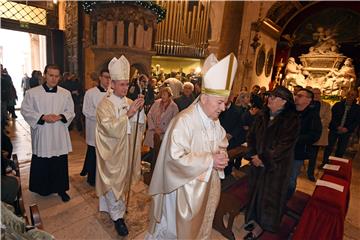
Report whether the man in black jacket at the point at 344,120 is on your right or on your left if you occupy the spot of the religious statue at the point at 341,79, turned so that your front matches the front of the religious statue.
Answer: on your left

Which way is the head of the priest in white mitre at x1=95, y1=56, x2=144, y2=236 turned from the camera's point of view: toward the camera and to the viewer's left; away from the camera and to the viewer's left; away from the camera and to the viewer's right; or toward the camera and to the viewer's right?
toward the camera and to the viewer's right

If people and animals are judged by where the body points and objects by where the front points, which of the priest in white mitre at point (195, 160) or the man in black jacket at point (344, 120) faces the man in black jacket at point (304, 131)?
the man in black jacket at point (344, 120)

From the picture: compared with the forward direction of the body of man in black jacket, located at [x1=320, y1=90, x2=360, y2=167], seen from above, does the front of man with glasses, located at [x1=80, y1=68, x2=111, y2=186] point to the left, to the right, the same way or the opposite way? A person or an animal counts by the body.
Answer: to the left

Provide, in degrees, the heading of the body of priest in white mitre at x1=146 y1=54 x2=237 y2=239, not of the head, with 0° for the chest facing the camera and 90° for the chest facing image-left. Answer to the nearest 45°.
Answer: approximately 315°

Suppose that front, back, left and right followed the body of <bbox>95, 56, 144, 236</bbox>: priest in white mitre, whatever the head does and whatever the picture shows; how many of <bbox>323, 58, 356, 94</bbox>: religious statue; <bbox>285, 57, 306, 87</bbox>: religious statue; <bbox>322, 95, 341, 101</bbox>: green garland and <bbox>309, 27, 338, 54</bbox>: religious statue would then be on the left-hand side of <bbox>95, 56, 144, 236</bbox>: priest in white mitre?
4

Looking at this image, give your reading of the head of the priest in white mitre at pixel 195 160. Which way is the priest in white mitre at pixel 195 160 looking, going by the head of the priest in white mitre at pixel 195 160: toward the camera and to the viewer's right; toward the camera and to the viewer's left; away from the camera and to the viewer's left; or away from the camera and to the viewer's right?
toward the camera and to the viewer's right

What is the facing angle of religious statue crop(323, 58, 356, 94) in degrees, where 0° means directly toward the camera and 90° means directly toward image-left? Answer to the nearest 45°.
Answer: approximately 45°
